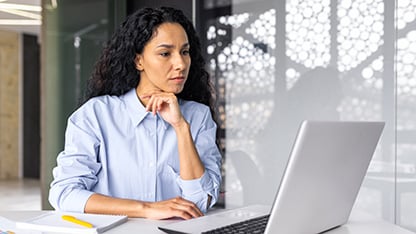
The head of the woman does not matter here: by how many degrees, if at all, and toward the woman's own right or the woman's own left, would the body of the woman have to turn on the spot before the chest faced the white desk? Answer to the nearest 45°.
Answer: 0° — they already face it

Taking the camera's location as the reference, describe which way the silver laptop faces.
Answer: facing away from the viewer and to the left of the viewer

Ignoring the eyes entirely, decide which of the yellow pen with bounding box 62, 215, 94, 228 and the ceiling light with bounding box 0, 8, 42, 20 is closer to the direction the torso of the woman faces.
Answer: the yellow pen

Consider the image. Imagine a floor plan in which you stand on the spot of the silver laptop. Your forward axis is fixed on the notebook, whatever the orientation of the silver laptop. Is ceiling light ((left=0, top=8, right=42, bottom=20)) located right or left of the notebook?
right
